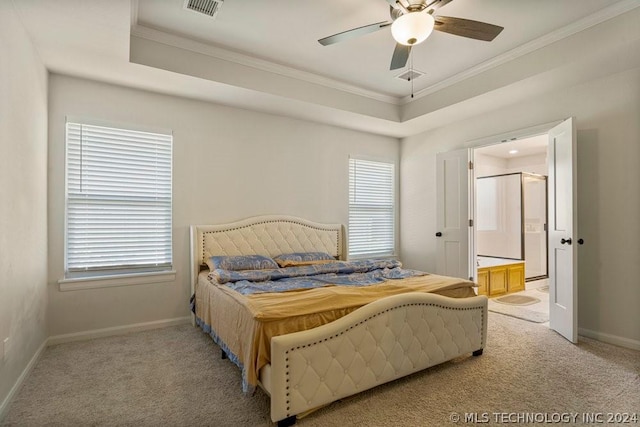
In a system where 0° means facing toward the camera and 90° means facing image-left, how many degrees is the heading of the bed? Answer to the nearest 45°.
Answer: approximately 315°

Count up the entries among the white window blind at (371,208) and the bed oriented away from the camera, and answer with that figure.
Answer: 0

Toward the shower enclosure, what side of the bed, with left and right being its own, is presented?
left

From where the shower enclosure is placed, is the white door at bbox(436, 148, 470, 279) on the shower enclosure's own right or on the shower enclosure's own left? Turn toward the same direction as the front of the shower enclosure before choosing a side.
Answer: on the shower enclosure's own right

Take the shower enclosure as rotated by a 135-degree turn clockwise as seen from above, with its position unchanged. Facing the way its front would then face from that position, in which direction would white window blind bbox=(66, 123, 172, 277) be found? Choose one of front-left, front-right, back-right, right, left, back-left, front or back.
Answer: front-left

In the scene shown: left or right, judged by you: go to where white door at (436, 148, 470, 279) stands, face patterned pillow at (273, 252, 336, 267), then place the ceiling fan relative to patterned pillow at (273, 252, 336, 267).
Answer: left

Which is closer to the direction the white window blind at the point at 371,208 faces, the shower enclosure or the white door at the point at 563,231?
the white door

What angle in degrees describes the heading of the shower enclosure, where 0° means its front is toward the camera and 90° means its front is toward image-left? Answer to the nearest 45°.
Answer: approximately 315°

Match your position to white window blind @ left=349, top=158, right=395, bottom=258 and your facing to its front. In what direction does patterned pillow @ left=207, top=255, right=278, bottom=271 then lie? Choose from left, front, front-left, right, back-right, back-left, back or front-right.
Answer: right

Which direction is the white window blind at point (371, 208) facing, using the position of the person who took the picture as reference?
facing the viewer and to the right of the viewer

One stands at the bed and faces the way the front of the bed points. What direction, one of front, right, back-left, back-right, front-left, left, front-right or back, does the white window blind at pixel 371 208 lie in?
back-left

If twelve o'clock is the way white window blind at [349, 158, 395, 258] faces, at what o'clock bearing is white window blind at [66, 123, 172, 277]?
white window blind at [66, 123, 172, 277] is roughly at 3 o'clock from white window blind at [349, 158, 395, 258].
